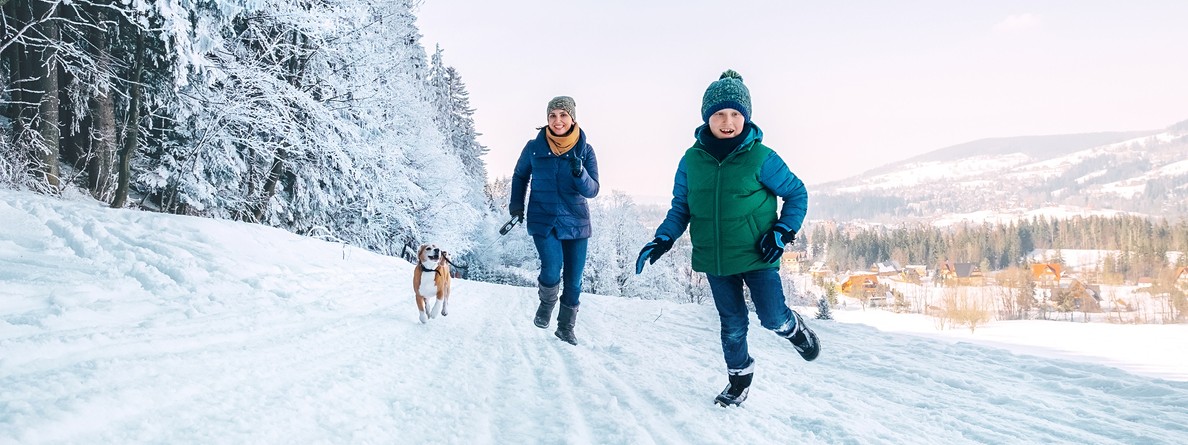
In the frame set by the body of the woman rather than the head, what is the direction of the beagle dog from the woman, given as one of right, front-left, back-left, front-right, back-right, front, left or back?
back-right

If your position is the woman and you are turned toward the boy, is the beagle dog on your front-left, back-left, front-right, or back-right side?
back-right

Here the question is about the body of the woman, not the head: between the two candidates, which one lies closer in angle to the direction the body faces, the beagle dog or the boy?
the boy

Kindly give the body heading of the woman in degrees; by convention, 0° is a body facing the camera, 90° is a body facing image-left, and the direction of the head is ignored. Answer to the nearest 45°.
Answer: approximately 0°

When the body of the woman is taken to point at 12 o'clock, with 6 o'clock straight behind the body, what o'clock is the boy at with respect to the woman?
The boy is roughly at 11 o'clock from the woman.
